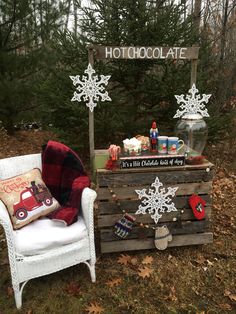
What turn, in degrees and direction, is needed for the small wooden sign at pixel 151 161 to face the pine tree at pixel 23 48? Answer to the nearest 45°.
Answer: approximately 135° to its right

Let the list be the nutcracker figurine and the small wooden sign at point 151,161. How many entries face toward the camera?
2

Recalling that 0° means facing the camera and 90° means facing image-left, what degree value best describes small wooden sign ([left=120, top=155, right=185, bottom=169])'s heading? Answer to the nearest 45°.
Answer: approximately 0°

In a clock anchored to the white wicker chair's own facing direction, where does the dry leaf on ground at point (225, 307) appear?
The dry leaf on ground is roughly at 11 o'clock from the white wicker chair.

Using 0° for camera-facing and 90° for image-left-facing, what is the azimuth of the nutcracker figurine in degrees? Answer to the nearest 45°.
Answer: approximately 0°

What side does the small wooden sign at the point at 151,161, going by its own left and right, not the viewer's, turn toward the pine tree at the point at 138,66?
back

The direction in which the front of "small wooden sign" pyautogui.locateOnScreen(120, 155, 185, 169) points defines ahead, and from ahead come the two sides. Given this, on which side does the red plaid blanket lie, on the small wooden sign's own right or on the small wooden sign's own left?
on the small wooden sign's own right
